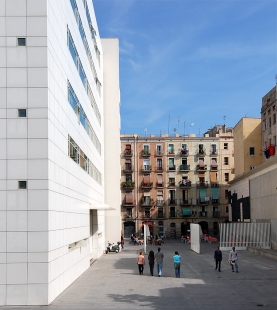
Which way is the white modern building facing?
to the viewer's right

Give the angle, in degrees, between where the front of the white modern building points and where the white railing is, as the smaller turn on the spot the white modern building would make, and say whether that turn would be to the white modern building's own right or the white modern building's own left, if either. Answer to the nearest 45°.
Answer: approximately 45° to the white modern building's own left
